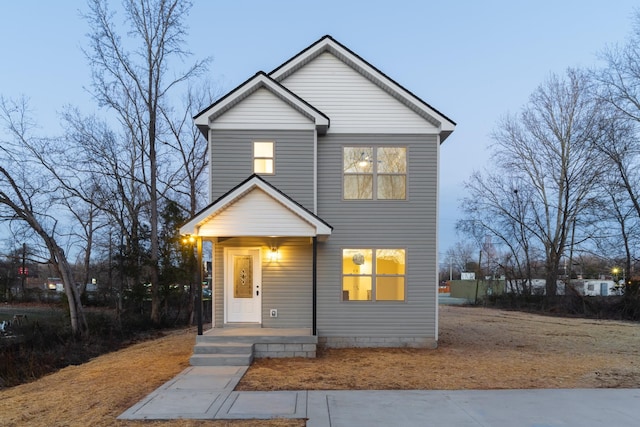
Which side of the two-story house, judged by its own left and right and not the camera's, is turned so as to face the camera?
front

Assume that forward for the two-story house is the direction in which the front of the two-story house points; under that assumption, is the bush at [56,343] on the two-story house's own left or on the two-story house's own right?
on the two-story house's own right

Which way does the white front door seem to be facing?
toward the camera

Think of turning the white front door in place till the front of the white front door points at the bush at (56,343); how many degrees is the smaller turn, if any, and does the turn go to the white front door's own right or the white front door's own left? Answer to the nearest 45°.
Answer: approximately 135° to the white front door's own right
